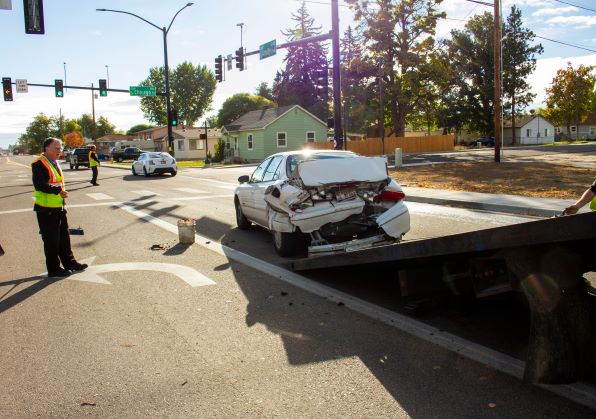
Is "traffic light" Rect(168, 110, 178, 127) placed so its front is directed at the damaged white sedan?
yes

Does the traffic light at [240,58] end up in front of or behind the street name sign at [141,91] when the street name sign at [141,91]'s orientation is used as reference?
in front

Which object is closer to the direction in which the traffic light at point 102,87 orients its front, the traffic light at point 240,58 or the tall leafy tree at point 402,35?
the traffic light

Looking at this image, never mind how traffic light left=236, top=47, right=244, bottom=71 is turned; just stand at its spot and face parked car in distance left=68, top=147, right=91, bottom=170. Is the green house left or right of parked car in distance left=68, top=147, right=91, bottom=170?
right

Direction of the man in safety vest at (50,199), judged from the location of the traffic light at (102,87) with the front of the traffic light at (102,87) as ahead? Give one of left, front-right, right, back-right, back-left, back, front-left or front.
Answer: front

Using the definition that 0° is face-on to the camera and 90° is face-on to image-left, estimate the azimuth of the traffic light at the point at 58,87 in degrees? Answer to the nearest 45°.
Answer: approximately 0°

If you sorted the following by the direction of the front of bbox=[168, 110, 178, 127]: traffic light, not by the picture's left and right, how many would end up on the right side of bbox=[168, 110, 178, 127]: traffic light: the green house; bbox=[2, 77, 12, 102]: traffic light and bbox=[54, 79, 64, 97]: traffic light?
2

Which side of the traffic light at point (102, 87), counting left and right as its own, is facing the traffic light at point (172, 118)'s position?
left

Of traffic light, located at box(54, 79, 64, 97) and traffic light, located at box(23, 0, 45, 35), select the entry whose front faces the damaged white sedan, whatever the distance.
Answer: traffic light, located at box(54, 79, 64, 97)
